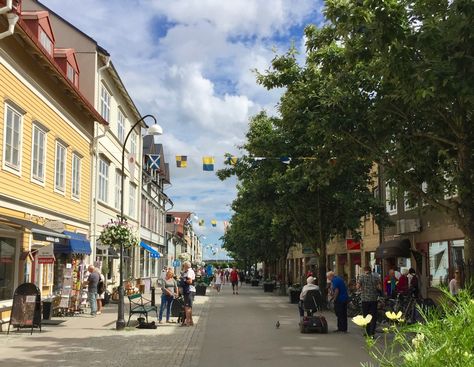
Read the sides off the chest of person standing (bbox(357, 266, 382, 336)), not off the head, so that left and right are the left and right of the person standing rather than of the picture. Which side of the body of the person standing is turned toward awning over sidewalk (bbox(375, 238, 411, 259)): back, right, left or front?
front

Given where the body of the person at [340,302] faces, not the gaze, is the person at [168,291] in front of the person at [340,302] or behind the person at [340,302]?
in front

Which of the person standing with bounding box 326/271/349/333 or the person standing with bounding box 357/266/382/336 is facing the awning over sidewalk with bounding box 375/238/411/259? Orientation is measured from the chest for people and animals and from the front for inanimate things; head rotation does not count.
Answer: the person standing with bounding box 357/266/382/336

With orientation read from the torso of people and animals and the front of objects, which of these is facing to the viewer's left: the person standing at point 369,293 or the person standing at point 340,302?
the person standing at point 340,302

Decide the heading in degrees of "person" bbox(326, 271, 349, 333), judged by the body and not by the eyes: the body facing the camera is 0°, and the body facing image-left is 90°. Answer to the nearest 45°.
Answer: approximately 90°

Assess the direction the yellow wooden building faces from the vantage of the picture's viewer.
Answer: facing the viewer and to the right of the viewer

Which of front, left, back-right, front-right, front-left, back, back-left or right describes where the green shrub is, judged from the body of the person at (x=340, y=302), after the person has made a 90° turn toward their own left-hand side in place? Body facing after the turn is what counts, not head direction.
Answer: front

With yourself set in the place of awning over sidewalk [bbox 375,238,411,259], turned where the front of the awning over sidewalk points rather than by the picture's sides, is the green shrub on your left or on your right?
on your left

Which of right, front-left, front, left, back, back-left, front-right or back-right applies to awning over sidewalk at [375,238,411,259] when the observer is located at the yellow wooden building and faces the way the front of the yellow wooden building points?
front-left

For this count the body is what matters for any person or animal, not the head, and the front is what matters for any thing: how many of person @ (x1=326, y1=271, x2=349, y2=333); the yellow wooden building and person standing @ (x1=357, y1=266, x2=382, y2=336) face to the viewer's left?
1

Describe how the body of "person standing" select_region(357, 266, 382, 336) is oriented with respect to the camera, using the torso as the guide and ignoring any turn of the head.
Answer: away from the camera

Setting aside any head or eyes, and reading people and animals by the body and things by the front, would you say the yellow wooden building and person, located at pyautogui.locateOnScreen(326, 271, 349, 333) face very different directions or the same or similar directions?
very different directions
